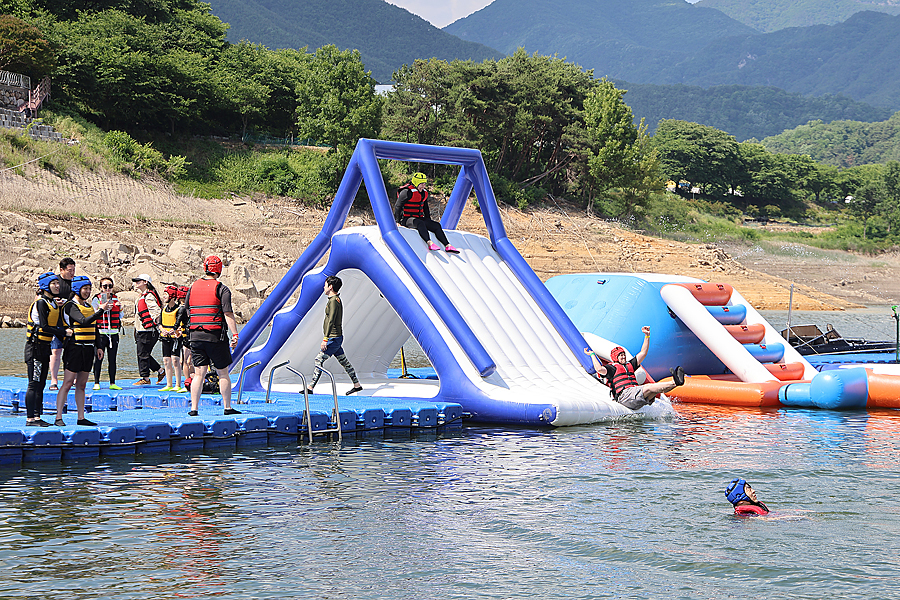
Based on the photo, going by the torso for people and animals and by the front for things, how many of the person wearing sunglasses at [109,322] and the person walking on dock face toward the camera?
1

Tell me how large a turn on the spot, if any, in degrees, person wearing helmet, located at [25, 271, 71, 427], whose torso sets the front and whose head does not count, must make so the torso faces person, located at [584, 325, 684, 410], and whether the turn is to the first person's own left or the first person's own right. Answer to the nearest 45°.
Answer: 0° — they already face them

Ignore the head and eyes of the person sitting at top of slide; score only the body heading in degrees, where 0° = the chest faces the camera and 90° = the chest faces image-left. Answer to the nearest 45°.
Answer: approximately 315°

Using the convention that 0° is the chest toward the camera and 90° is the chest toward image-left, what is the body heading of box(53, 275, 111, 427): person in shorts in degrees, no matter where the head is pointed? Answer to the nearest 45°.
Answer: approximately 315°

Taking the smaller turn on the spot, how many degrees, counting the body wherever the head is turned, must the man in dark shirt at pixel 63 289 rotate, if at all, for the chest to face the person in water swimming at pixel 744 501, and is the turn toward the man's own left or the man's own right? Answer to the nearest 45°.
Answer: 0° — they already face them
